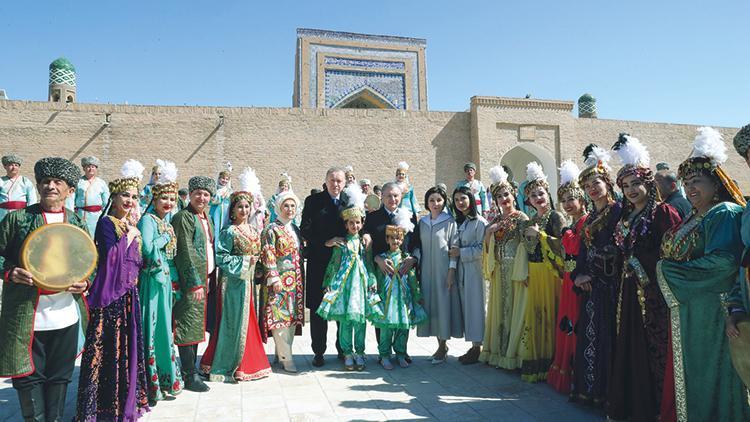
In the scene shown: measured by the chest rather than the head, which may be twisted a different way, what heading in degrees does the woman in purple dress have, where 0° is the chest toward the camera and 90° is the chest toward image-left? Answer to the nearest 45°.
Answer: approximately 315°

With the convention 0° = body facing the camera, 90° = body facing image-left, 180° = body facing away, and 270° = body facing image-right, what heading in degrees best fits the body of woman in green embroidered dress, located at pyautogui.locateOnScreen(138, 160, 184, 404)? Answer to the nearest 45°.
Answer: approximately 315°

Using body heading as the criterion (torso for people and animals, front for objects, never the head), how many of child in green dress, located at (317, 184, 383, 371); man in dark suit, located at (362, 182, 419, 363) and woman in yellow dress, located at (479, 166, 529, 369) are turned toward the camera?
3

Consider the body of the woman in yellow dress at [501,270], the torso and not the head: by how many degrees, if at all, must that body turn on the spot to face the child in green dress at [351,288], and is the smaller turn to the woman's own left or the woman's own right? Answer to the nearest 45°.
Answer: approximately 90° to the woman's own right

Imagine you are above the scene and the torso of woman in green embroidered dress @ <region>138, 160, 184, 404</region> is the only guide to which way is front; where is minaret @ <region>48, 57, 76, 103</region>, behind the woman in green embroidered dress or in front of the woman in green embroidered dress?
behind

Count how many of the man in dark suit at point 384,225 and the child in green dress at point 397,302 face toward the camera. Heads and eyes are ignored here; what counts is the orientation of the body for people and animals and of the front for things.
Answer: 2

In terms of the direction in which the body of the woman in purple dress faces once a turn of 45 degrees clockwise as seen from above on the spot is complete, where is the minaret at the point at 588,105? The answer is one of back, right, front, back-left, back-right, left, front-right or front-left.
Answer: back-left

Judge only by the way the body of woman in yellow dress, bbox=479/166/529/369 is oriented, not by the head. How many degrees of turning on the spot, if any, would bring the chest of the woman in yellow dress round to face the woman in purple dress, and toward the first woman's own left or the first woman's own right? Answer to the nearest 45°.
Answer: approximately 45° to the first woman's own right

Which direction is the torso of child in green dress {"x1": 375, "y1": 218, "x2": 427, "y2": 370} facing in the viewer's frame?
toward the camera

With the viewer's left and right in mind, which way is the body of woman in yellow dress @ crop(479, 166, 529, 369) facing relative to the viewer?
facing the viewer

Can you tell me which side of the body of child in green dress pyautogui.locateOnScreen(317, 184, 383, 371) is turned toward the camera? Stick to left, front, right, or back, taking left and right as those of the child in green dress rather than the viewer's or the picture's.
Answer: front

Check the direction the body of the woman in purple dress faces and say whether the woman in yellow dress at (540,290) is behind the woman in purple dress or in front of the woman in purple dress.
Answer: in front

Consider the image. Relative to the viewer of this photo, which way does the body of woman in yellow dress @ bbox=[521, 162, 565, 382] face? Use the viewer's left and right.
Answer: facing the viewer and to the left of the viewer

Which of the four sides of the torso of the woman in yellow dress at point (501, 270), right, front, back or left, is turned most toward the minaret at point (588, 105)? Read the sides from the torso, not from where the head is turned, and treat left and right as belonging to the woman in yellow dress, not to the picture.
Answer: back

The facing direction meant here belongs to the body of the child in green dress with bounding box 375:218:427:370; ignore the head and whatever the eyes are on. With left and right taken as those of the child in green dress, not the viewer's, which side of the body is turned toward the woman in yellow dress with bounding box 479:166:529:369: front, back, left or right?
left
